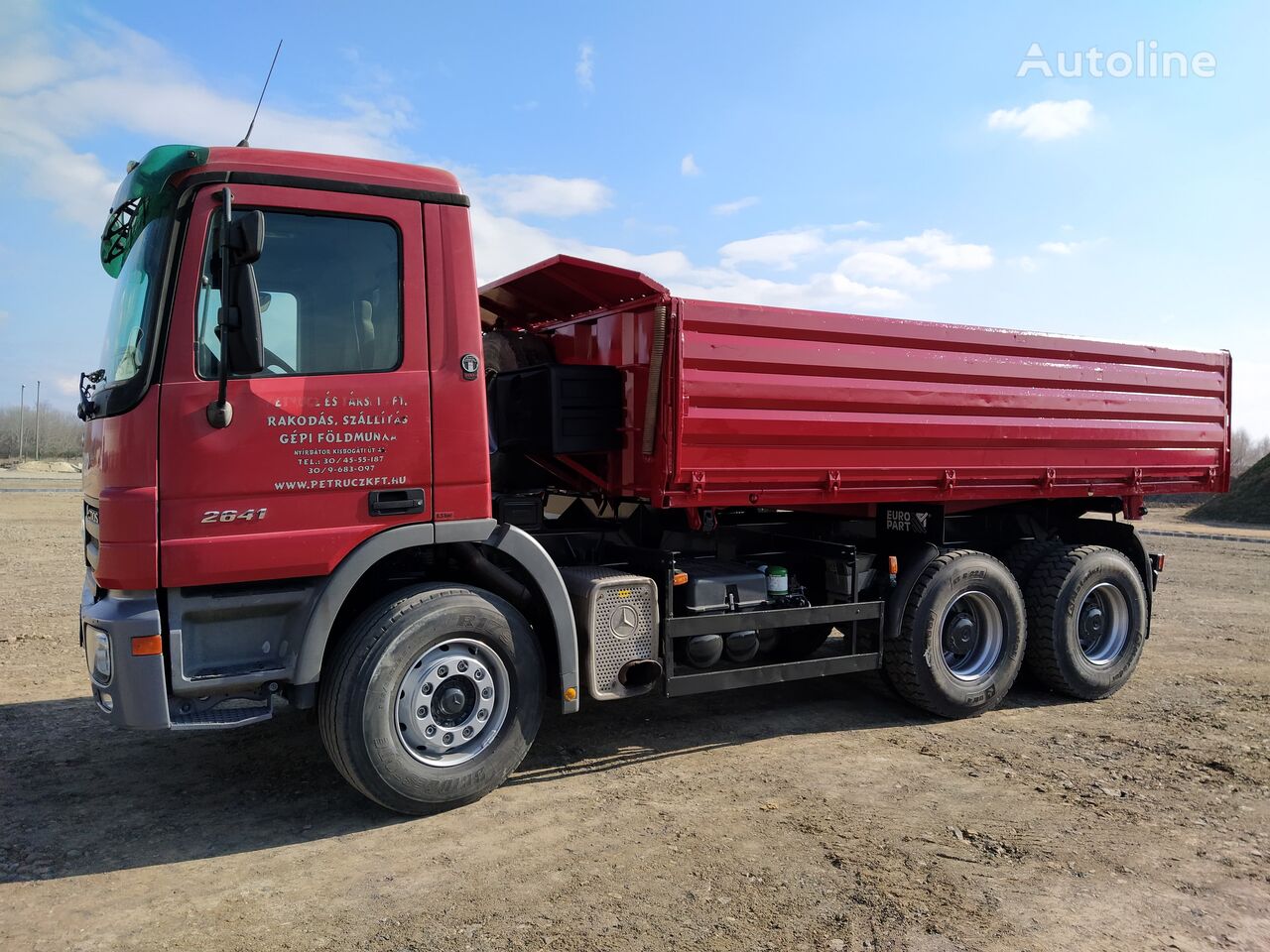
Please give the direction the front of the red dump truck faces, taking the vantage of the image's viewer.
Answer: facing the viewer and to the left of the viewer

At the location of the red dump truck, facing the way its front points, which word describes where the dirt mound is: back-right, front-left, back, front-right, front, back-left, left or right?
back
